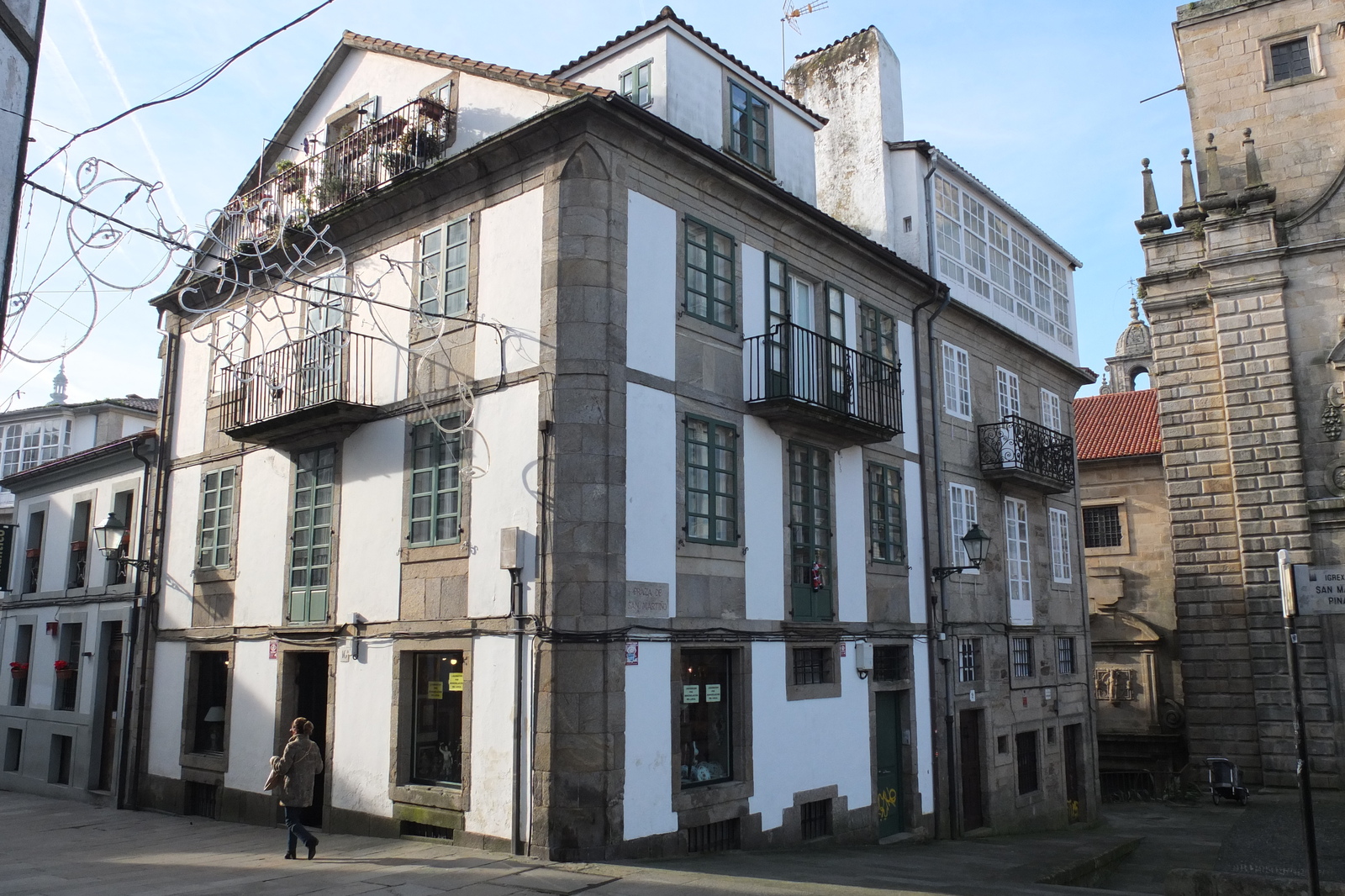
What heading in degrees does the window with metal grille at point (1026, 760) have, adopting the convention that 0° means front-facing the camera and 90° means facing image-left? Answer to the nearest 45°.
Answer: approximately 315°

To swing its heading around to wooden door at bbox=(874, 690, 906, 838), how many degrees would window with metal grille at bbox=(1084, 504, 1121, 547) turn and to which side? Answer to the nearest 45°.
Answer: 0° — it already faces it

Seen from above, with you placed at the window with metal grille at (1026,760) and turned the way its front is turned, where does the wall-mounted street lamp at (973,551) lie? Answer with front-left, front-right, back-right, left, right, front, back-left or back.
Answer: front-right

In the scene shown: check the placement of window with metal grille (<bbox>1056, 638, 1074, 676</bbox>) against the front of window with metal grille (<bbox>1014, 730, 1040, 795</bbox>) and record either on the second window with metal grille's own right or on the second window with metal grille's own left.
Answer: on the second window with metal grille's own left

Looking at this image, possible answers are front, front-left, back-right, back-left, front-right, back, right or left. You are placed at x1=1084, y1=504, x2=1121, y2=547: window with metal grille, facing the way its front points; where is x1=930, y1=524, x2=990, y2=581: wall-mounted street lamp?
front

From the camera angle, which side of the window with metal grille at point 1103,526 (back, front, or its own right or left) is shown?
front

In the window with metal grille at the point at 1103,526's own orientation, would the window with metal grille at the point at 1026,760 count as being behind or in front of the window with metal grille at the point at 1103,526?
in front

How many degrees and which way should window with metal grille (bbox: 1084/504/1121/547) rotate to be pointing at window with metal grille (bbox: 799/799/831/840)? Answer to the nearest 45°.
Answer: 0° — it already faces it

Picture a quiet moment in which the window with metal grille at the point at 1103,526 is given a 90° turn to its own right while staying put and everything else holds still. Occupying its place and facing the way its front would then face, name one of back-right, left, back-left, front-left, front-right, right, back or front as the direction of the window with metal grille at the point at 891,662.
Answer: left

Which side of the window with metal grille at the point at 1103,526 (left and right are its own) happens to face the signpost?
front

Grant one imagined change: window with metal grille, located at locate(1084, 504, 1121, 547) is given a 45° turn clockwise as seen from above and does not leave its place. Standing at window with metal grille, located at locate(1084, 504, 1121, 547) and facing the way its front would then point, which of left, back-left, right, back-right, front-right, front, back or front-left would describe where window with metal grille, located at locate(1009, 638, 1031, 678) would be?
front-left

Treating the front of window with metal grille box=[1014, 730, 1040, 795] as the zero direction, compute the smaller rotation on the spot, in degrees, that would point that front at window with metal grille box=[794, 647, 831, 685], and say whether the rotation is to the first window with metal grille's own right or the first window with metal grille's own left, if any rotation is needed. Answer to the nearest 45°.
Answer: approximately 45° to the first window with metal grille's own right

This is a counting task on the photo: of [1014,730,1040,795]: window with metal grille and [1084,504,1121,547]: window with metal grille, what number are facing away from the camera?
0

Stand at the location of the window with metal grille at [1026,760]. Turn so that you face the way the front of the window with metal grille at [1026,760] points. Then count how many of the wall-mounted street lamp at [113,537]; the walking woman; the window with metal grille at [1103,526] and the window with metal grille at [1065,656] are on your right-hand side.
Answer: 2

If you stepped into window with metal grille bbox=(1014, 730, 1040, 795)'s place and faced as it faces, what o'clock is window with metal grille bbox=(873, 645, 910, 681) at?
window with metal grille bbox=(873, 645, 910, 681) is roughly at 2 o'clock from window with metal grille bbox=(1014, 730, 1040, 795).

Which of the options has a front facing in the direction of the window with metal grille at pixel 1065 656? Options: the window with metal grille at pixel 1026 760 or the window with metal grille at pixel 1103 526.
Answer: the window with metal grille at pixel 1103 526

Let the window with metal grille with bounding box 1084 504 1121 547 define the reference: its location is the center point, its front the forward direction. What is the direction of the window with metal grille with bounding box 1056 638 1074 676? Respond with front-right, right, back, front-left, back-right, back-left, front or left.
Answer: front
